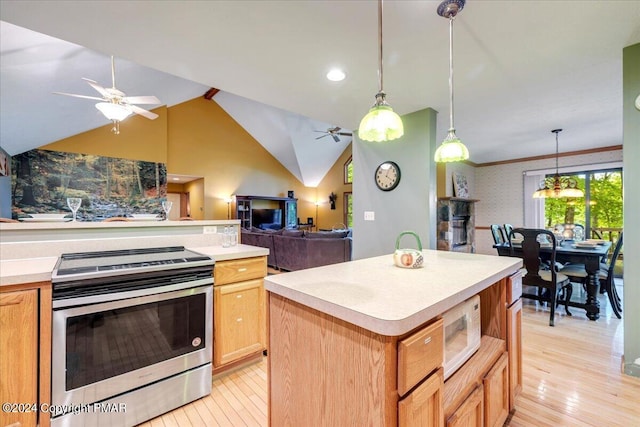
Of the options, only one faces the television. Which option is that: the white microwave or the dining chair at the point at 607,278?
the dining chair

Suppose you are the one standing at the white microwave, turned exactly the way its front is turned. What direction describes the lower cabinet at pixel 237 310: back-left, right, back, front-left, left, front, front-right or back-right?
back-right

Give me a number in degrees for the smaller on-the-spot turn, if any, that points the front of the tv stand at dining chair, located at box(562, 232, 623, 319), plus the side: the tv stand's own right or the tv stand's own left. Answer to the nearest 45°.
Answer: approximately 45° to the tv stand's own left
